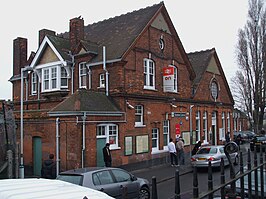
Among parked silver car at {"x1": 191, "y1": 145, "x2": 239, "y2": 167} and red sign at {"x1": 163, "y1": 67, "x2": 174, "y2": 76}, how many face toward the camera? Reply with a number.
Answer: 1

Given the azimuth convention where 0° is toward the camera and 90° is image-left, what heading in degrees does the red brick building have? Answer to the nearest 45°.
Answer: approximately 315°

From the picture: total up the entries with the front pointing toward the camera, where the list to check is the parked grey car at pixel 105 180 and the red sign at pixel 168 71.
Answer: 1

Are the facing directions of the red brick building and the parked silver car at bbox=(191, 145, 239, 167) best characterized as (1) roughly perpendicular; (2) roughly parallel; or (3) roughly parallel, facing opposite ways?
roughly perpendicular
